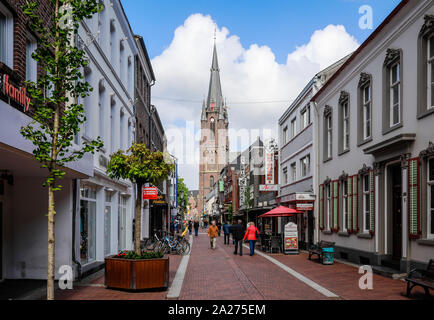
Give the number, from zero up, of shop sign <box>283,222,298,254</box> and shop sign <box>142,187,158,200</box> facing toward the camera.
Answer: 2

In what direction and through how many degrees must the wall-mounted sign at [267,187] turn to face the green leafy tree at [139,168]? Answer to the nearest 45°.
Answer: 0° — it already faces it

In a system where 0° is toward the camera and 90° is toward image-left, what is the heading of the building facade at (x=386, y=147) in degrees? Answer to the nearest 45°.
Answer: approximately 45°

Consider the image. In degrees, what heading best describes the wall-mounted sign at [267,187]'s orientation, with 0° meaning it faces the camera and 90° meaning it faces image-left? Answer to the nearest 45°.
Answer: approximately 0°

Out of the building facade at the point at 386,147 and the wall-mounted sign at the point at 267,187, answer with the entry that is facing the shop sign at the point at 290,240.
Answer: the wall-mounted sign
